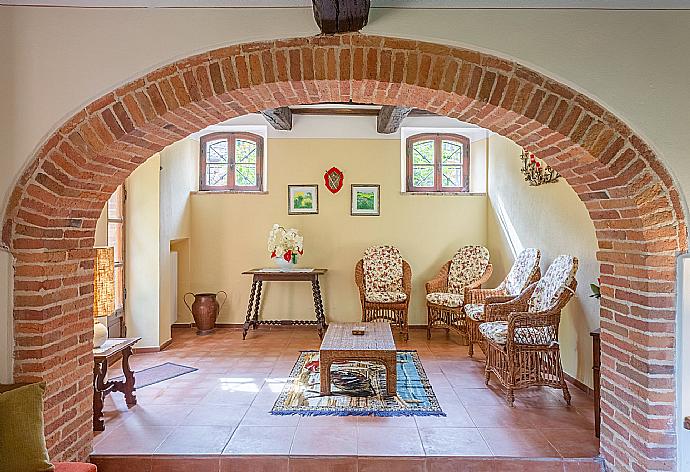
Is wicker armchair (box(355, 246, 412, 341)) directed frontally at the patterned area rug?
yes

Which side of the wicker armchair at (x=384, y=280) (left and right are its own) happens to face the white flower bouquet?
right

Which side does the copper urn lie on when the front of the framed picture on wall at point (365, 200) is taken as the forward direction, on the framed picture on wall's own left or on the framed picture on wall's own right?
on the framed picture on wall's own right

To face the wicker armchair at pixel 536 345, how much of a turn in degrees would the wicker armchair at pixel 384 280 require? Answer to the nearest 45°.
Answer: approximately 45° to its left

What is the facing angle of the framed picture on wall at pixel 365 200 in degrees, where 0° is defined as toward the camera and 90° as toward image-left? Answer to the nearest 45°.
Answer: approximately 0°

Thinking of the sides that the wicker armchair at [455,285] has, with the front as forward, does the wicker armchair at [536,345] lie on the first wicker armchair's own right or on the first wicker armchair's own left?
on the first wicker armchair's own left
